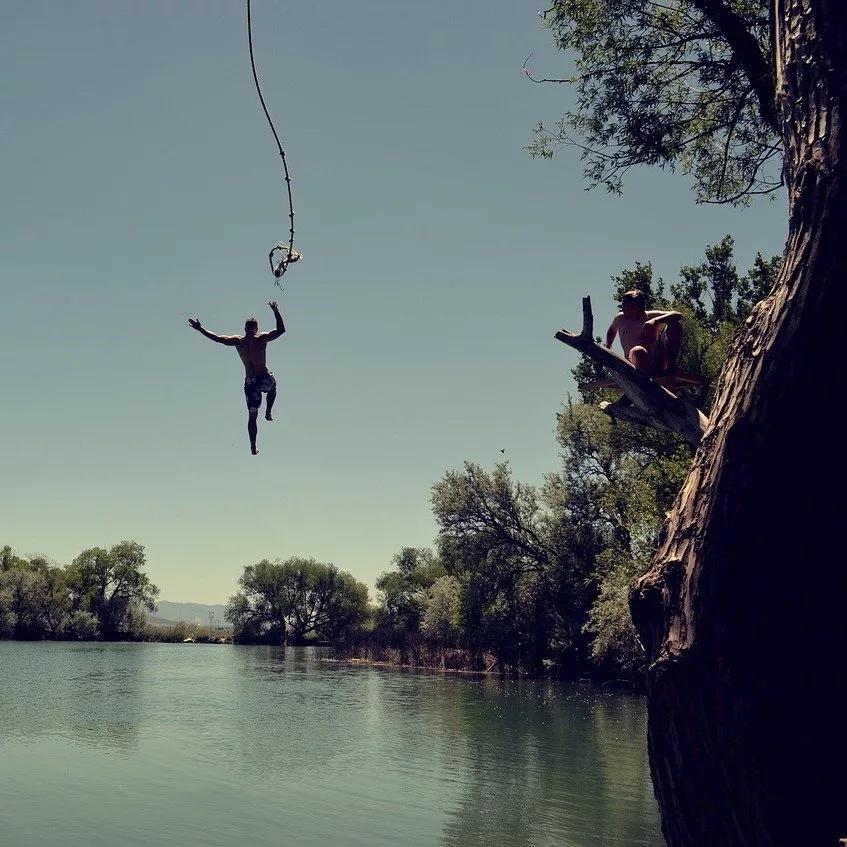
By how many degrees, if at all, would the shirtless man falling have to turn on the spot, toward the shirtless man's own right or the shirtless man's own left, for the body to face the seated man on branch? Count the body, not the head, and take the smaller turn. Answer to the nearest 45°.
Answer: approximately 135° to the shirtless man's own right

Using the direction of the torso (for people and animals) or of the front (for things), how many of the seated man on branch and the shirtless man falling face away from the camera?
1

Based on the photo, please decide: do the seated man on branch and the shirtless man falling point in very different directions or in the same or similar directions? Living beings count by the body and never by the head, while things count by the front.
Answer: very different directions

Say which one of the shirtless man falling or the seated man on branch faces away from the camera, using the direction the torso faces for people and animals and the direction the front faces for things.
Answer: the shirtless man falling

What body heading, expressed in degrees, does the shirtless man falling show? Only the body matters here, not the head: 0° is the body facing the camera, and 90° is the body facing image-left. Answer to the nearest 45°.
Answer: approximately 180°
